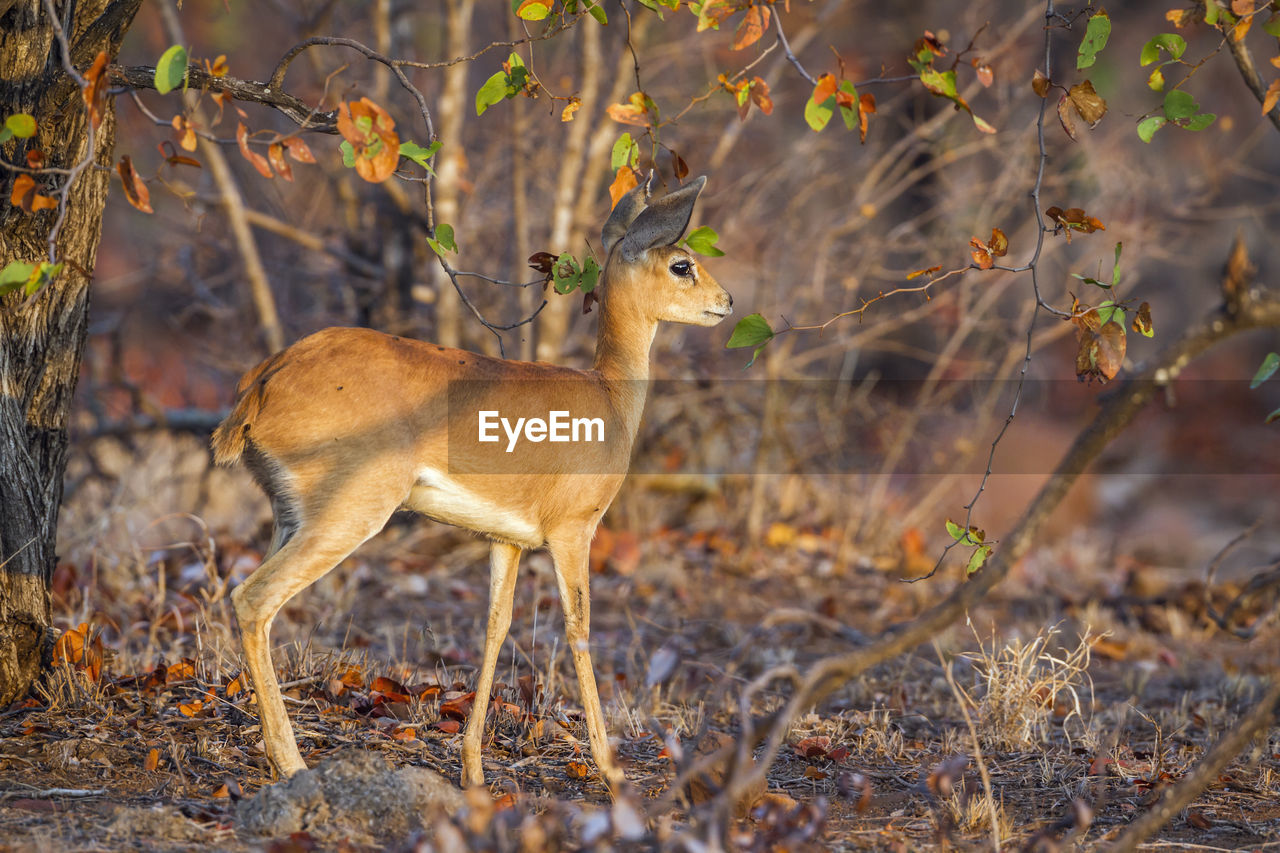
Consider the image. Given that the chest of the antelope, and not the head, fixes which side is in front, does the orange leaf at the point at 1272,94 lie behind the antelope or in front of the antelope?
in front

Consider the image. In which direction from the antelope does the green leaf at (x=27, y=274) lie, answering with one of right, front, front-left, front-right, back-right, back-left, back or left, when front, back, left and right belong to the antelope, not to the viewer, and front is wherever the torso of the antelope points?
back-right

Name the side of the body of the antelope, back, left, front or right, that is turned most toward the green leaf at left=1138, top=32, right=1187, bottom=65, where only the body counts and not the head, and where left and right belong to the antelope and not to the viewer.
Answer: front

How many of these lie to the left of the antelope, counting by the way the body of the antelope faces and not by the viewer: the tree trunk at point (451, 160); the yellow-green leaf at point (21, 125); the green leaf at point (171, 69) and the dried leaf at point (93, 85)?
1

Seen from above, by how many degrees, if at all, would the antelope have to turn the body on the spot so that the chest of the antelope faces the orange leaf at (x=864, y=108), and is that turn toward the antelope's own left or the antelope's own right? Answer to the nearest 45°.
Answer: approximately 45° to the antelope's own right

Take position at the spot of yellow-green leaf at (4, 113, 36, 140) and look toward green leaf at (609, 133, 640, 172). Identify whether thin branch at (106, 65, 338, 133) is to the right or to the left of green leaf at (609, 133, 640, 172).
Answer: left

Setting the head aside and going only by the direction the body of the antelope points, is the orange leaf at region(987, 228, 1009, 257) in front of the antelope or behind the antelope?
in front

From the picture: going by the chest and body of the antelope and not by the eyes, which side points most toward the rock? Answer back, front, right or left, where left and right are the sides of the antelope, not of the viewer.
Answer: right

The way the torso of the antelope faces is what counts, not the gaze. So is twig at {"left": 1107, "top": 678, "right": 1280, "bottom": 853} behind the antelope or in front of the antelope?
in front

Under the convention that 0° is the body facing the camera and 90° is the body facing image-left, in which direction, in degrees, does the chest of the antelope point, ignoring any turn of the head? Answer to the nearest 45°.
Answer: approximately 270°
